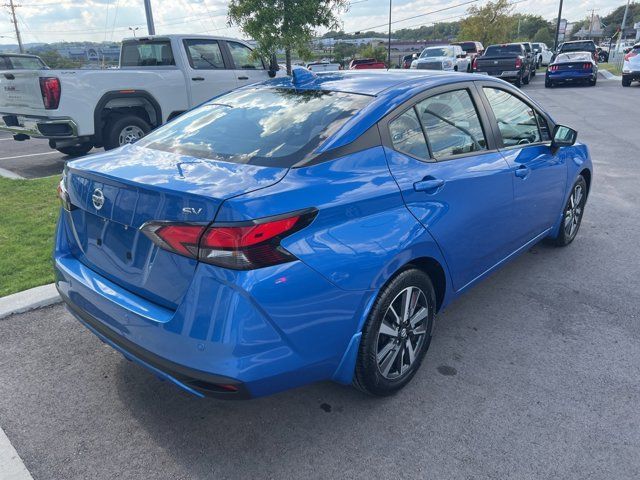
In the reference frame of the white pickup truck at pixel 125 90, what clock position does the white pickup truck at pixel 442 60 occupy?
The white pickup truck at pixel 442 60 is roughly at 12 o'clock from the white pickup truck at pixel 125 90.

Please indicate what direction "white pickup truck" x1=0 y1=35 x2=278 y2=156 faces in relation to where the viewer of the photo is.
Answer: facing away from the viewer and to the right of the viewer

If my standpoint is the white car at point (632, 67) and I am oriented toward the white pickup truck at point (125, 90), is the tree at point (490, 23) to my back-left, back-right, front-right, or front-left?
back-right

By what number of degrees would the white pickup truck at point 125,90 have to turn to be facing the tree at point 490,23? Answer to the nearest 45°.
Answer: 0° — it already faces it

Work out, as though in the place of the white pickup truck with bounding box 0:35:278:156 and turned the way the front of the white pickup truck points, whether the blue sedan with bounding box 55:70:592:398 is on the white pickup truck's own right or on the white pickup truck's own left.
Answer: on the white pickup truck's own right

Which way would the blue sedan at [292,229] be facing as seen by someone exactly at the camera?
facing away from the viewer and to the right of the viewer

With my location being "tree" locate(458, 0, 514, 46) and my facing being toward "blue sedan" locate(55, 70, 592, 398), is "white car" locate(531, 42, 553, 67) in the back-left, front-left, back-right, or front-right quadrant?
front-left

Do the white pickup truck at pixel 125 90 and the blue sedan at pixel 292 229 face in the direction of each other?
no

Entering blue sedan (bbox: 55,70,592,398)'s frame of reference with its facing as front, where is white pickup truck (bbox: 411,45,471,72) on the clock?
The white pickup truck is roughly at 11 o'clock from the blue sedan.

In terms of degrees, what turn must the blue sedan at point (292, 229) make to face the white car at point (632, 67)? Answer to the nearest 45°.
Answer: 0° — it already faces it

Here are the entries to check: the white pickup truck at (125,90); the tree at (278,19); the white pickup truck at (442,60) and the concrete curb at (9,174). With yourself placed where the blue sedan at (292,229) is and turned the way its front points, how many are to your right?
0

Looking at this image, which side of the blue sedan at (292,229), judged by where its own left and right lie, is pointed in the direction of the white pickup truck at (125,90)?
left

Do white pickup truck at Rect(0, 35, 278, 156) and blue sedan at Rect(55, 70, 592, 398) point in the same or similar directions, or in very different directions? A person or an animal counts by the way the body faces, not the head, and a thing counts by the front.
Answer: same or similar directions

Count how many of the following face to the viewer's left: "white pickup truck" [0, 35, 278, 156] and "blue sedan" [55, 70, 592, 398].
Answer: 0

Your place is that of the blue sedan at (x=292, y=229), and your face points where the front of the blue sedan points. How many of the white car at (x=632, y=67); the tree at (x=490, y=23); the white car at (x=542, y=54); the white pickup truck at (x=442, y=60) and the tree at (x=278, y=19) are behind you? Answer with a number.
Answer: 0

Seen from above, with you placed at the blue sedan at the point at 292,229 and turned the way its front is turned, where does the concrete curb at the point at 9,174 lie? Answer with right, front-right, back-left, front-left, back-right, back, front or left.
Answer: left

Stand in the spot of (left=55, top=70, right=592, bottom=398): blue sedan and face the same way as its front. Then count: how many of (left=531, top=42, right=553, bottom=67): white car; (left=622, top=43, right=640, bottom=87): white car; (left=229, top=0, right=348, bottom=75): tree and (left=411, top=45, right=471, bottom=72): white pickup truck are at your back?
0
